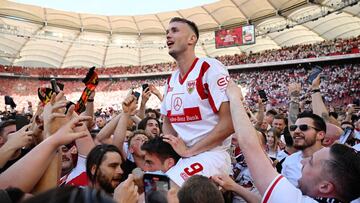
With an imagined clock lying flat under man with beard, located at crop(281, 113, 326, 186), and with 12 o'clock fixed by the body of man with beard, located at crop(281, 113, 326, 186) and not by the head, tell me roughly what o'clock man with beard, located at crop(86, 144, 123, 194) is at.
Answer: man with beard, located at crop(86, 144, 123, 194) is roughly at 12 o'clock from man with beard, located at crop(281, 113, 326, 186).

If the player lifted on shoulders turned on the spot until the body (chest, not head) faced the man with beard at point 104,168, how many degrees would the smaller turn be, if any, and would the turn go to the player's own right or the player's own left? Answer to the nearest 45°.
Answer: approximately 45° to the player's own right

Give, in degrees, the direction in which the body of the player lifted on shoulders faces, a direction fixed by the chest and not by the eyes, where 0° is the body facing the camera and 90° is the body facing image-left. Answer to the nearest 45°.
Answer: approximately 45°
